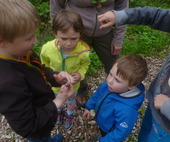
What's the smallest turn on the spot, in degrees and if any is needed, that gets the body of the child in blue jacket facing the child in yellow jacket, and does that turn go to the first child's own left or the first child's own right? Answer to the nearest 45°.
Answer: approximately 90° to the first child's own right

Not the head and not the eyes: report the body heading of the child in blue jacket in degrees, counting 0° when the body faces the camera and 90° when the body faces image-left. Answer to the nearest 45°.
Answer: approximately 45°

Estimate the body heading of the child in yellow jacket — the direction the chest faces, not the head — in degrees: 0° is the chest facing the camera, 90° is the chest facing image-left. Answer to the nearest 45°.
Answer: approximately 0°

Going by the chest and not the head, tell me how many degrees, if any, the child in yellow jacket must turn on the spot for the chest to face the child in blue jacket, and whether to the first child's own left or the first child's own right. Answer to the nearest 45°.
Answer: approximately 45° to the first child's own left

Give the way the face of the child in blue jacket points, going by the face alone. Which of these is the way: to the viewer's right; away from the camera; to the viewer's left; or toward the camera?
to the viewer's left
